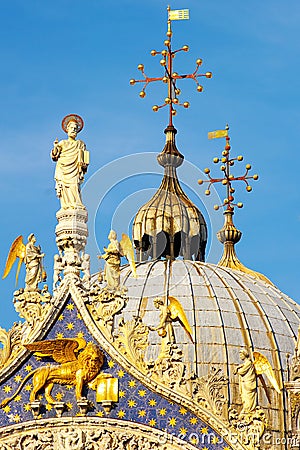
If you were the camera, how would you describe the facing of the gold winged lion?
facing to the right of the viewer

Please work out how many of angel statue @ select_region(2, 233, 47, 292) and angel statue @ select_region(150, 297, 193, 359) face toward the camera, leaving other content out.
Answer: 0

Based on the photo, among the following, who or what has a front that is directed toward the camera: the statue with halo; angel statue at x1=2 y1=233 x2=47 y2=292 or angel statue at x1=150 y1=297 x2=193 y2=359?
the statue with halo

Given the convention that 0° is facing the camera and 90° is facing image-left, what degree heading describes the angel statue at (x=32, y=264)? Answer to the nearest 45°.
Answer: approximately 270°

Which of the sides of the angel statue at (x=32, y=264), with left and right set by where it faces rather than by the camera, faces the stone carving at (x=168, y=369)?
front

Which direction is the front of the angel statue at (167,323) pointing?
to the viewer's left

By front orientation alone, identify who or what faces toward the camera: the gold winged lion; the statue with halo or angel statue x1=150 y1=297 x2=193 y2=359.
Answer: the statue with halo

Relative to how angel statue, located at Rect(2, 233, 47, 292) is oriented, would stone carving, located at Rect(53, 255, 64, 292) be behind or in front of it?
in front
